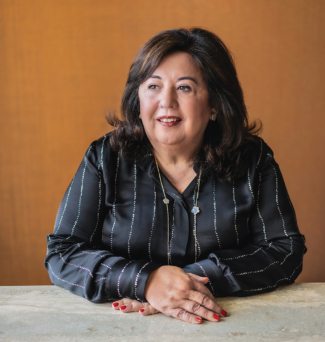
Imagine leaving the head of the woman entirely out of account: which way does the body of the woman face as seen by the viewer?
toward the camera
